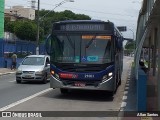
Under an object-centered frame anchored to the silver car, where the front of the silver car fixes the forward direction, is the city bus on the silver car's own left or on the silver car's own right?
on the silver car's own left

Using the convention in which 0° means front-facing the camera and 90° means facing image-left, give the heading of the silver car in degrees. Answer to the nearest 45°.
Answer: approximately 45°

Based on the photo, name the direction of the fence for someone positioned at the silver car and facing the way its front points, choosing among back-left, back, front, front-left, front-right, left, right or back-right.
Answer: back-right

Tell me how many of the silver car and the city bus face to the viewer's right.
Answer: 0

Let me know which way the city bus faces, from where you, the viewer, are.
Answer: facing the viewer

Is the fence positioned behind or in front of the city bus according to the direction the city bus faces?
behind
